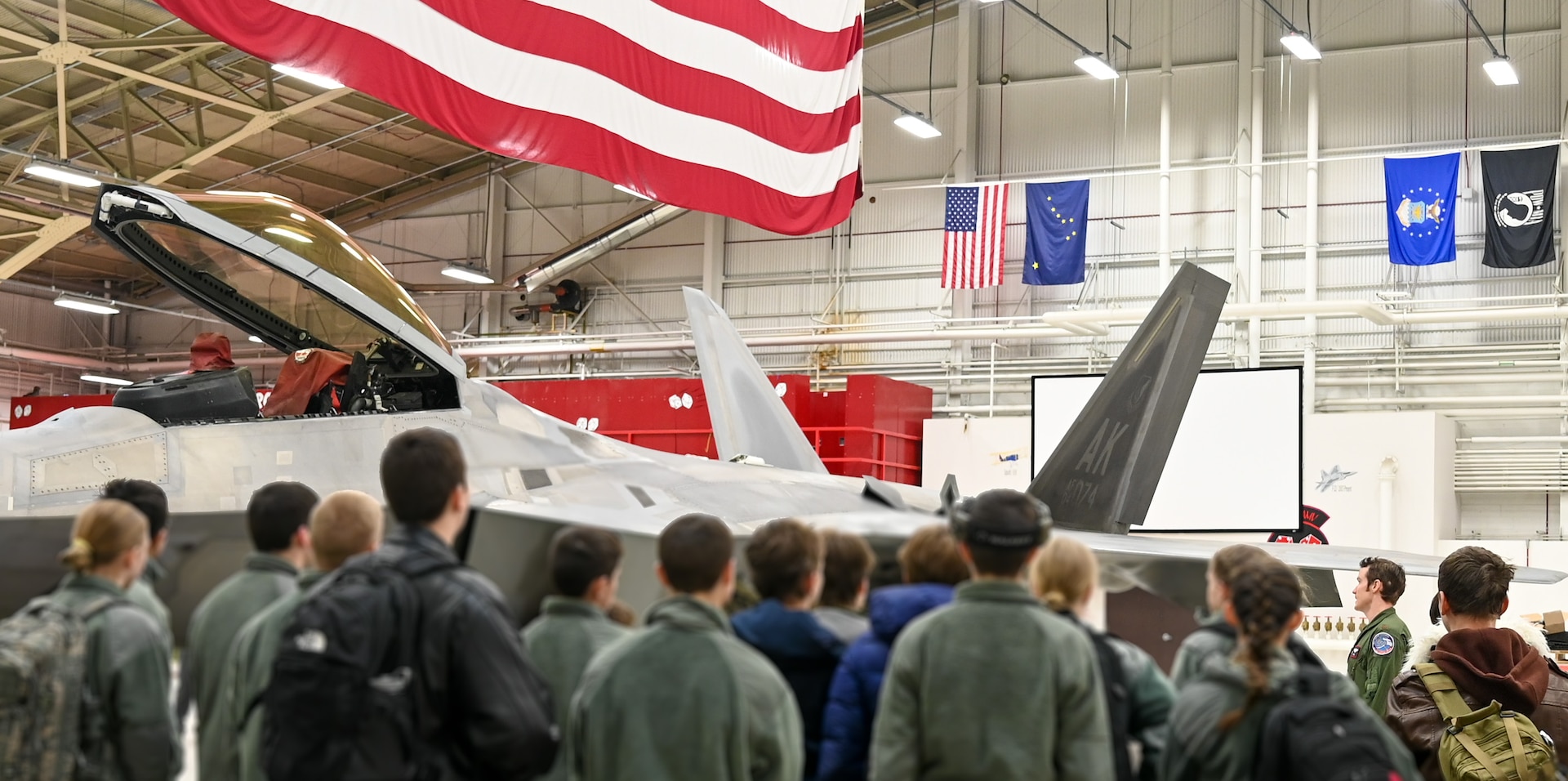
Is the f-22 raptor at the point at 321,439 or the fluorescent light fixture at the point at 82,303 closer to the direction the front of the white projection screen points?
the f-22 raptor

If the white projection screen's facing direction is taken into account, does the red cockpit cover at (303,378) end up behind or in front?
in front

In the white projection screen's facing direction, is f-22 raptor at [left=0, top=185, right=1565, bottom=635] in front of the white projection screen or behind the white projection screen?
in front

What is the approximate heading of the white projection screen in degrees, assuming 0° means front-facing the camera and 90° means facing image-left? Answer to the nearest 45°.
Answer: approximately 0°

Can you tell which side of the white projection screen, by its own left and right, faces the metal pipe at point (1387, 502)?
left
